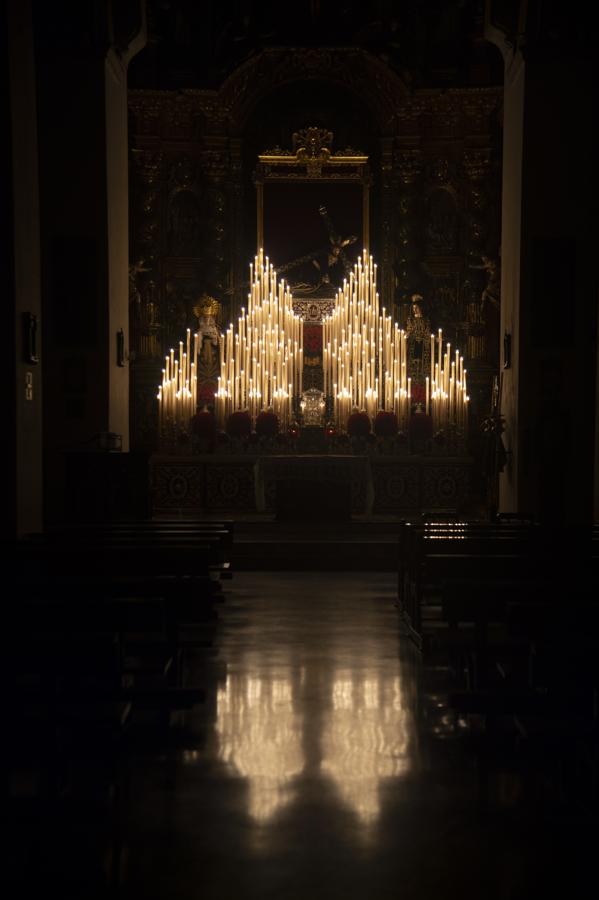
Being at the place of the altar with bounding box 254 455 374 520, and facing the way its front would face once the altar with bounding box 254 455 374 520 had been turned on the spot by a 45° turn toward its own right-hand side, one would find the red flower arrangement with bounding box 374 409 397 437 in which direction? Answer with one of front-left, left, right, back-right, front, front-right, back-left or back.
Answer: back

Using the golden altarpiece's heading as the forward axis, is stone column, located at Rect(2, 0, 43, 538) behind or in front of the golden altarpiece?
in front

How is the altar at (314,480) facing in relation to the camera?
toward the camera

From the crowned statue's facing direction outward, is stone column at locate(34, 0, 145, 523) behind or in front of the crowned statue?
in front

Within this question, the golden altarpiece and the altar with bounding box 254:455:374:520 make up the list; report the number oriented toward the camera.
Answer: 2

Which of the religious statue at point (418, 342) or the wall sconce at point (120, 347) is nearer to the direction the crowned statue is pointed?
the wall sconce

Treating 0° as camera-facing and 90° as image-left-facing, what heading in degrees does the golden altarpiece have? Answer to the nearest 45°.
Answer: approximately 0°

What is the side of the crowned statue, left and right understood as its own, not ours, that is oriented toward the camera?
front

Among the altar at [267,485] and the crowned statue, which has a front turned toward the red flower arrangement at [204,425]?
the crowned statue

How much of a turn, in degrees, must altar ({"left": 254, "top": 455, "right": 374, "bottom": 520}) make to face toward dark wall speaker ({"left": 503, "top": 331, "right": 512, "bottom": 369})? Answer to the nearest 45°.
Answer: approximately 90° to its left
